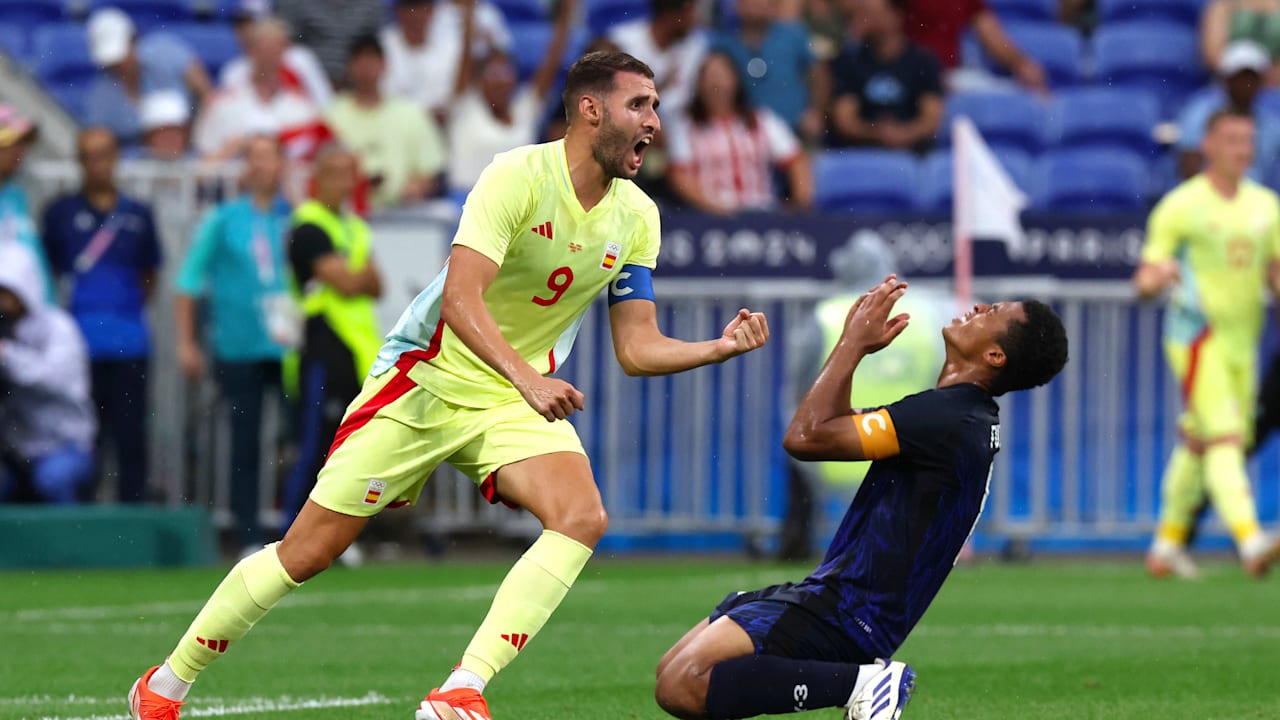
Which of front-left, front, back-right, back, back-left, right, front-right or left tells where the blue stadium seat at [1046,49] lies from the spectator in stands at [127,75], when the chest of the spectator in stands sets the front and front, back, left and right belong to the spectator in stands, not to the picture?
left

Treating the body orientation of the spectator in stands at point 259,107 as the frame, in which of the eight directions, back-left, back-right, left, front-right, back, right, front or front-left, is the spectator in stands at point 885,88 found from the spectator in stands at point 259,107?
left

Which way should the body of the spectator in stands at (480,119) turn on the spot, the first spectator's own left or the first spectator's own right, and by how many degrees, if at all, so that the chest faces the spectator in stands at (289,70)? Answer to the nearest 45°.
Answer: approximately 90° to the first spectator's own right

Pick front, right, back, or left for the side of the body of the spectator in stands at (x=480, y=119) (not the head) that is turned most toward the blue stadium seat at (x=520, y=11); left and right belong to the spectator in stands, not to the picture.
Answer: back

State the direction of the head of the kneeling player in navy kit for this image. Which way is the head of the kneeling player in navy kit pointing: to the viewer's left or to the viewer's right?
to the viewer's left

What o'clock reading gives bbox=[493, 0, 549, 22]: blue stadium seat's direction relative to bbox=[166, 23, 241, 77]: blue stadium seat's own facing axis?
bbox=[493, 0, 549, 22]: blue stadium seat is roughly at 9 o'clock from bbox=[166, 23, 241, 77]: blue stadium seat.
